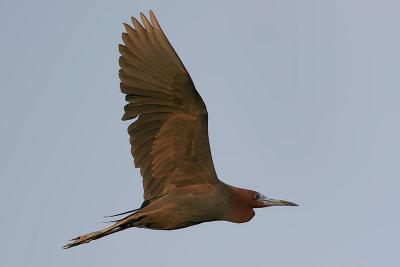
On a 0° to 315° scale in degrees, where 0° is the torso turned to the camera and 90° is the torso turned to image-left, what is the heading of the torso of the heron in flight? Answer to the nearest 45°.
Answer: approximately 270°
